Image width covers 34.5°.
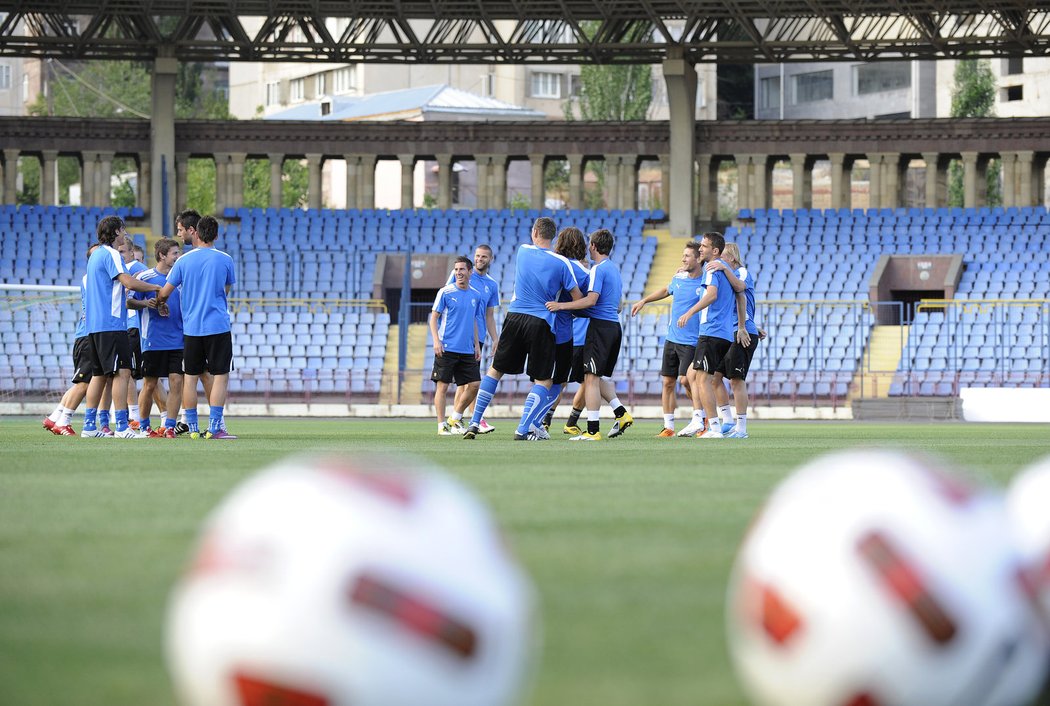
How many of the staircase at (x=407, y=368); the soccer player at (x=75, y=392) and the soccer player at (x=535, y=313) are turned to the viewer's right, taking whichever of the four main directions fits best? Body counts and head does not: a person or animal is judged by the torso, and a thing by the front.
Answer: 1

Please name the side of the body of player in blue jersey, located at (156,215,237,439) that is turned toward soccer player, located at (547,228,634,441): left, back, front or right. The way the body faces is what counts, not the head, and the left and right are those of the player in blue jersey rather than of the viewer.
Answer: right

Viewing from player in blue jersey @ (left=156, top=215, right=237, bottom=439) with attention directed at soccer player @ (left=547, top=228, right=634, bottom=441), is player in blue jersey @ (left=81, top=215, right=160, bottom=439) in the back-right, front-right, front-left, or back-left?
back-left

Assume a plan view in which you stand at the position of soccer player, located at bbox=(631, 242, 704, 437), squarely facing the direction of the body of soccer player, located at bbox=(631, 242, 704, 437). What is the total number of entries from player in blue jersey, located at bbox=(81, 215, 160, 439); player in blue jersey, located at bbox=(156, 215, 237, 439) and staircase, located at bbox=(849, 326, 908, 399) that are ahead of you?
2

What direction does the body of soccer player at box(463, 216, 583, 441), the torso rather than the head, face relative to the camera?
away from the camera

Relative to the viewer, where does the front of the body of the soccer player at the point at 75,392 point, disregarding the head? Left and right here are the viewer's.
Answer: facing to the right of the viewer

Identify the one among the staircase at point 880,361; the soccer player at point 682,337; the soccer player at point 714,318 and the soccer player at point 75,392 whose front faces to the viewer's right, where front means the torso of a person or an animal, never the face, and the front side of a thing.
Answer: the soccer player at point 75,392

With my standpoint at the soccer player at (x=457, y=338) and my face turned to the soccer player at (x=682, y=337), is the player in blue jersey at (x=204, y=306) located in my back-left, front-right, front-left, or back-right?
back-right

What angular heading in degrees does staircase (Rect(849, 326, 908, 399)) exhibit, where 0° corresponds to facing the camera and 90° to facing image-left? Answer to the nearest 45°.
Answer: approximately 0°

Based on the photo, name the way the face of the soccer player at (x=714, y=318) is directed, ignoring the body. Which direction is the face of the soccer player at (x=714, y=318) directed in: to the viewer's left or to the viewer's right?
to the viewer's left

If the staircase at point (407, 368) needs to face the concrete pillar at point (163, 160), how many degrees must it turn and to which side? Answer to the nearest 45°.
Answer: approximately 135° to its right

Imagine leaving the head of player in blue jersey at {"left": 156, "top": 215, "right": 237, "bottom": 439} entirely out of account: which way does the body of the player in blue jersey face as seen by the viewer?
away from the camera

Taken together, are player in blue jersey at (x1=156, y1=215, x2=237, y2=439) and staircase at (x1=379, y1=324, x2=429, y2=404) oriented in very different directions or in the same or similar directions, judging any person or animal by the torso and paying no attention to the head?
very different directions
